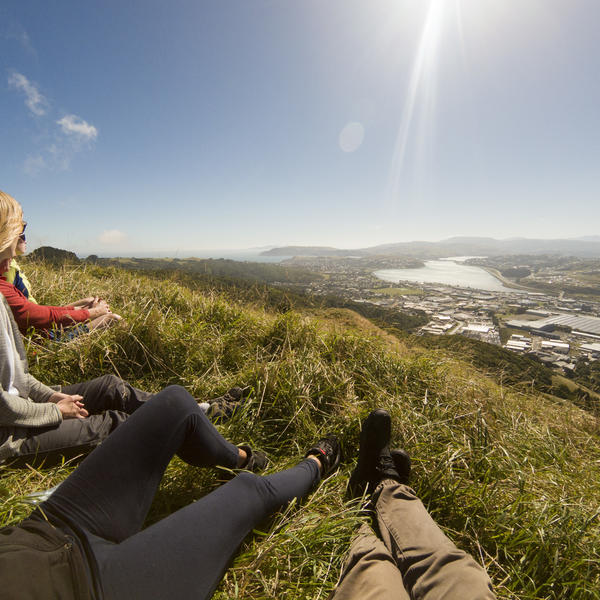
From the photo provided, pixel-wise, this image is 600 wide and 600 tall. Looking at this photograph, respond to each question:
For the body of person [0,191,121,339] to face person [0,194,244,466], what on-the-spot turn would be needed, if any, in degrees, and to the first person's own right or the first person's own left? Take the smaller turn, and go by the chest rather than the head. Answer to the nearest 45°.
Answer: approximately 90° to the first person's own right

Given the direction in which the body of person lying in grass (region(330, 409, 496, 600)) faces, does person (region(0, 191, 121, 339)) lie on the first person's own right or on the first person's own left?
on the first person's own left

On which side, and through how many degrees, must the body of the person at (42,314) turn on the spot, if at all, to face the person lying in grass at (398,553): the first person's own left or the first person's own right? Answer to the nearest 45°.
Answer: approximately 45° to the first person's own right

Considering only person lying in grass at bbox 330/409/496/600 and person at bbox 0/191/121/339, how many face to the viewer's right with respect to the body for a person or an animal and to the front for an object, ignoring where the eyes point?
1

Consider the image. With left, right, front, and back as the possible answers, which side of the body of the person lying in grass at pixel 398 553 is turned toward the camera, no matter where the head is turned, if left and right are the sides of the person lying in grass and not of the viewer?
back

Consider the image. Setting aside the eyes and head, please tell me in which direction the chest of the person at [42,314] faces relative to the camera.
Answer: to the viewer's right

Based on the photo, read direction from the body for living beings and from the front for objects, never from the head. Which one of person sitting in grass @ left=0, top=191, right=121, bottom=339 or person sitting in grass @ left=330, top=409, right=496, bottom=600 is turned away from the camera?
person sitting in grass @ left=330, top=409, right=496, bottom=600

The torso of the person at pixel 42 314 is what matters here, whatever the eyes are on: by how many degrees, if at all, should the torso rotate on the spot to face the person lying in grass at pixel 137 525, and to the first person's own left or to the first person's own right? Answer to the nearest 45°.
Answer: approximately 90° to the first person's own right

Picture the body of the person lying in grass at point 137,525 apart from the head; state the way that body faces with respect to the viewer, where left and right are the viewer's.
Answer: facing away from the viewer and to the right of the viewer
